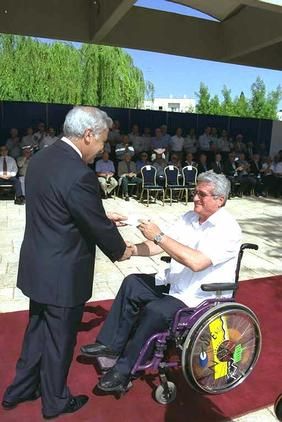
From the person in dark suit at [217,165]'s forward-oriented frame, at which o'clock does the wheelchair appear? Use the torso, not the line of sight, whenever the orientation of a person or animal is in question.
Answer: The wheelchair is roughly at 12 o'clock from the person in dark suit.

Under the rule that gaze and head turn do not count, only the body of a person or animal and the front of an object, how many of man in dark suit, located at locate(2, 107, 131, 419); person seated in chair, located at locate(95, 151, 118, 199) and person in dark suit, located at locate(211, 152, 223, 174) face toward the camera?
2

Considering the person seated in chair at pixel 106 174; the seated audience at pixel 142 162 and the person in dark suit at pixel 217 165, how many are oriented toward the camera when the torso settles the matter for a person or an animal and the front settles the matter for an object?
3

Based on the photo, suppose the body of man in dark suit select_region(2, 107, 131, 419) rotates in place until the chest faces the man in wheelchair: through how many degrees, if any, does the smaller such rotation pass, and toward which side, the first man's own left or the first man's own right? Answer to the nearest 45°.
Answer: approximately 45° to the first man's own right

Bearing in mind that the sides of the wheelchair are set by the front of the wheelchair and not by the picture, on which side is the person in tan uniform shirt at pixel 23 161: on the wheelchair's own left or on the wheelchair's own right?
on the wheelchair's own right

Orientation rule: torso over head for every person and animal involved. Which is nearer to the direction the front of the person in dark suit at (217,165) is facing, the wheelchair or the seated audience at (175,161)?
the wheelchair

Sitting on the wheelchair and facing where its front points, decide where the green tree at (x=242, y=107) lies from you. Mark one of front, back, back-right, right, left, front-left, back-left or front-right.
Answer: back-right

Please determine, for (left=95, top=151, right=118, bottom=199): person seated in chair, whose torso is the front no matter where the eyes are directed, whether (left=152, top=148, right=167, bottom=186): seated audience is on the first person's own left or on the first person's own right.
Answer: on the first person's own left

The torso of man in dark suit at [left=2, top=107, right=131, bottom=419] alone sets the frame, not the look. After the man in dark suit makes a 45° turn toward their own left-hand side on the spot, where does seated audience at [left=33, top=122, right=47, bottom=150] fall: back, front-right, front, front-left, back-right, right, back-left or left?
front

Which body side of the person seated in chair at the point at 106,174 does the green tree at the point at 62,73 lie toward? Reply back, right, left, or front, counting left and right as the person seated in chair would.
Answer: back

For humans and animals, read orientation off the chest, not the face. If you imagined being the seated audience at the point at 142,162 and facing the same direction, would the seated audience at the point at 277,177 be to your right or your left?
on your left

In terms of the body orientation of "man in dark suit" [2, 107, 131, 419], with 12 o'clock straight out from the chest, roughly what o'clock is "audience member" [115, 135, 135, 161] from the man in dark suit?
The audience member is roughly at 11 o'clock from the man in dark suit.

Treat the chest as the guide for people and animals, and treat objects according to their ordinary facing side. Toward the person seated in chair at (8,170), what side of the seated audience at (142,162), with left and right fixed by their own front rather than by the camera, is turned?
right

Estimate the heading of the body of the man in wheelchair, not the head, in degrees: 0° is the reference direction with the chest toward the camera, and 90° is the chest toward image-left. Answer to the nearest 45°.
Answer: approximately 45°
